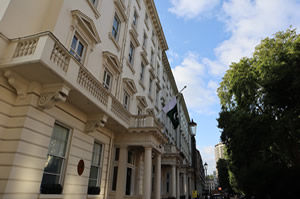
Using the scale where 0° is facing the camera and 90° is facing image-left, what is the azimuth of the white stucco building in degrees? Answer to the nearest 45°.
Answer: approximately 315°
